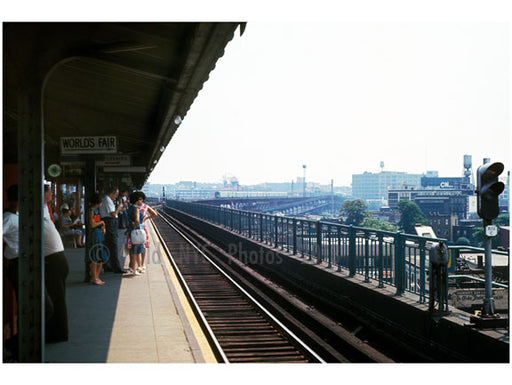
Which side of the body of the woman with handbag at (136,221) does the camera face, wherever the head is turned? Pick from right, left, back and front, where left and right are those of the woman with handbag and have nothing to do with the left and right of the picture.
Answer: right

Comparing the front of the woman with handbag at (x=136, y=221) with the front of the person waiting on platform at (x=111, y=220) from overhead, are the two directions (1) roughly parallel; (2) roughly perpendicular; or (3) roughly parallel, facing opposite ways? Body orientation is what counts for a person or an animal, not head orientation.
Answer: roughly parallel

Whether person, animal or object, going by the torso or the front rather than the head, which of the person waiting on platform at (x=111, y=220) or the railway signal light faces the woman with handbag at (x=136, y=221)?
the person waiting on platform

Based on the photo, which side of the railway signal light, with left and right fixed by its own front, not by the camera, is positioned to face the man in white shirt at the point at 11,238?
right

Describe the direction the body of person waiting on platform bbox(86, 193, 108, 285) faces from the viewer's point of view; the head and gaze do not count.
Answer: to the viewer's right

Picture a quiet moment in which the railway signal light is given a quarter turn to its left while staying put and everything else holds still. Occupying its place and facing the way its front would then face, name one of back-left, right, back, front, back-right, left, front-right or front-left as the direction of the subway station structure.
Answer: back

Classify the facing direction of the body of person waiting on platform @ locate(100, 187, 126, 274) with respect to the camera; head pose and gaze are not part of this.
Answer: to the viewer's right

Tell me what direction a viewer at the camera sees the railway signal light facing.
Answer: facing the viewer and to the right of the viewer
